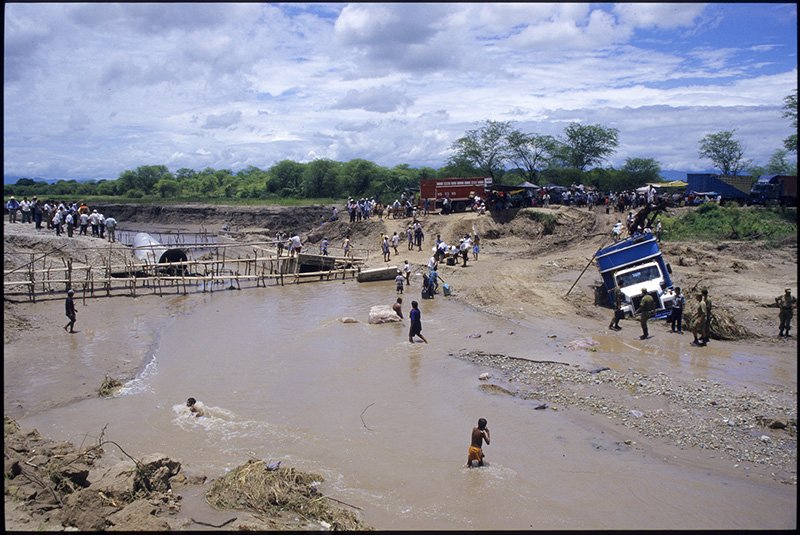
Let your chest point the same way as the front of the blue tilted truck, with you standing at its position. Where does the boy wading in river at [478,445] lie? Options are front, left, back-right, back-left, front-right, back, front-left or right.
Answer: front

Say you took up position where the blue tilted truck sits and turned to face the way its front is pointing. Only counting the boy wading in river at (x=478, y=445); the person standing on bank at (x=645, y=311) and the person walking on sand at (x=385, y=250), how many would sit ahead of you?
2

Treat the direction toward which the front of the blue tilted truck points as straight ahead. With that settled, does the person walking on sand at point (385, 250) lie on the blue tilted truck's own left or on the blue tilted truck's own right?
on the blue tilted truck's own right

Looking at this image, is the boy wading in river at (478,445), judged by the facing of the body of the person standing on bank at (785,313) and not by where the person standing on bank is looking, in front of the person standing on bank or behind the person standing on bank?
in front

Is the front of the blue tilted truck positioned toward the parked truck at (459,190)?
no

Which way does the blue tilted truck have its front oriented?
toward the camera

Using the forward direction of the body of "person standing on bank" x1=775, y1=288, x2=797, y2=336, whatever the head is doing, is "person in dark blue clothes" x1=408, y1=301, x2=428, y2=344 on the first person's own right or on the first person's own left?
on the first person's own right

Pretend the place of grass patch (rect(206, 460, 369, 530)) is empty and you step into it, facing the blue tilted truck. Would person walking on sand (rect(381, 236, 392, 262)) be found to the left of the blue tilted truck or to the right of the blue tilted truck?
left

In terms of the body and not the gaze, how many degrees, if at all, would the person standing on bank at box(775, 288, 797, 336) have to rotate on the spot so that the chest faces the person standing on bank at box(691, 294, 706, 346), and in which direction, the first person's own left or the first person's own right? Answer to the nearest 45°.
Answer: approximately 45° to the first person's own right

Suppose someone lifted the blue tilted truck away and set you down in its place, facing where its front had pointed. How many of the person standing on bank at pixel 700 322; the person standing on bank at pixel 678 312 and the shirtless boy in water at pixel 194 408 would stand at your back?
0

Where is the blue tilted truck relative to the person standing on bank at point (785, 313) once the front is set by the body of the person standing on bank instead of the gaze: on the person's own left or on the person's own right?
on the person's own right

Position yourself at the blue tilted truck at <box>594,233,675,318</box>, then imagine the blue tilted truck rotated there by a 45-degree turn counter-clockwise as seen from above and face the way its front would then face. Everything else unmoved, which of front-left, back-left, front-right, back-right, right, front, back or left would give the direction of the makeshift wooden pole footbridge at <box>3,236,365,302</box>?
back-right

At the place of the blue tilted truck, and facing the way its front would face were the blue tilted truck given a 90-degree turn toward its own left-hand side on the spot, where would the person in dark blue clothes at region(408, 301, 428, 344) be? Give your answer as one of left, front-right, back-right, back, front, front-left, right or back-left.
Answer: back-right
